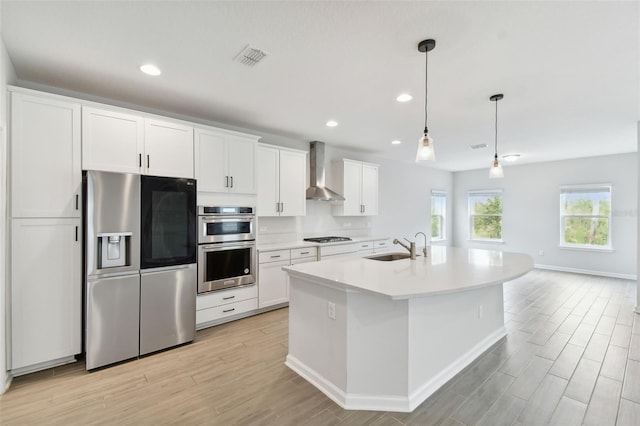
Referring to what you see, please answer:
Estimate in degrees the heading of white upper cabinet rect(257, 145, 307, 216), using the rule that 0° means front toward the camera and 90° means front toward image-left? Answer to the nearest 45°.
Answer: approximately 315°

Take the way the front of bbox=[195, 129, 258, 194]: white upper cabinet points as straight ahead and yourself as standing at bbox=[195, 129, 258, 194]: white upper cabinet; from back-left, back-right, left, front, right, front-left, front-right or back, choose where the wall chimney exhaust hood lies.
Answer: left

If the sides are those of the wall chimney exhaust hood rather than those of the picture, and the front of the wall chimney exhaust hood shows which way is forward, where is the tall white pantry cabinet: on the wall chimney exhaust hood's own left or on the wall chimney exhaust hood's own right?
on the wall chimney exhaust hood's own right

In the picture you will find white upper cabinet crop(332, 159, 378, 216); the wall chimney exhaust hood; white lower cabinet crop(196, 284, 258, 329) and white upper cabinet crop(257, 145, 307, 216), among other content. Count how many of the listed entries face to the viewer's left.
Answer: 0

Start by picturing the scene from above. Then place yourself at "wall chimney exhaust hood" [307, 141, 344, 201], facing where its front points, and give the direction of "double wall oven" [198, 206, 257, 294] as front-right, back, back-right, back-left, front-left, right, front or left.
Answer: right

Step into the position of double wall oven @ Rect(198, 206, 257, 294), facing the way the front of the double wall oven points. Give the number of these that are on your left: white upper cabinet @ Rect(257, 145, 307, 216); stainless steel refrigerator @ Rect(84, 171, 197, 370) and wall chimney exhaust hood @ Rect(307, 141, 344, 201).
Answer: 2

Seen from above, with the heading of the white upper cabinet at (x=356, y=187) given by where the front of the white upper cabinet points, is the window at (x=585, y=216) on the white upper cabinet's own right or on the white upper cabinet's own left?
on the white upper cabinet's own left

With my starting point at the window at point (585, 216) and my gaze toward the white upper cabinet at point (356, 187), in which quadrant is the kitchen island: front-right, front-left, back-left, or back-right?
front-left

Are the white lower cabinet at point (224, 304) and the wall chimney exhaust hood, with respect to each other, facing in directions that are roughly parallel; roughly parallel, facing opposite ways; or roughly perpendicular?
roughly parallel

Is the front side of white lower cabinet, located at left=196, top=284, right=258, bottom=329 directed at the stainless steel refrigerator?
no

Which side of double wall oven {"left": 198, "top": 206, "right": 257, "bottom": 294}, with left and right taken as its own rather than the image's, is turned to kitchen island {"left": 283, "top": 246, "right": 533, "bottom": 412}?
front

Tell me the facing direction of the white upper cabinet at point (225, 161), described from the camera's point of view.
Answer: facing the viewer and to the right of the viewer

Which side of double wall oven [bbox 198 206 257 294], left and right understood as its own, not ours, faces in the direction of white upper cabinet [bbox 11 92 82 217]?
right

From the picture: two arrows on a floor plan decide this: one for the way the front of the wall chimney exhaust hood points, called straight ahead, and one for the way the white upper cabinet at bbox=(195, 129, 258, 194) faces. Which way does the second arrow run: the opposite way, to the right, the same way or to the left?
the same way

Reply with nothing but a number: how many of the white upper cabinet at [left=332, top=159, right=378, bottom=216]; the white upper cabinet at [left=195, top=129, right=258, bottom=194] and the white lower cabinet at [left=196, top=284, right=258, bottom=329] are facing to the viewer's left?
0
